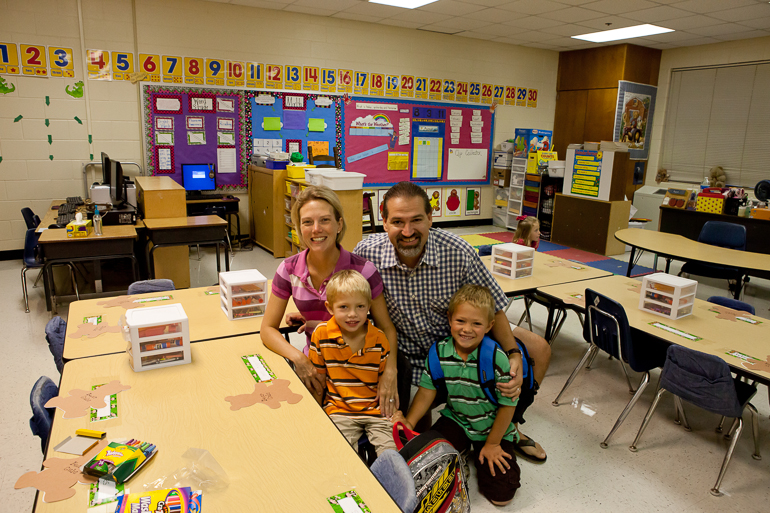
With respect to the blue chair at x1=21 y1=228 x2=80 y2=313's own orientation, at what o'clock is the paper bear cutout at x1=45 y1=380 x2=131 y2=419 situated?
The paper bear cutout is roughly at 3 o'clock from the blue chair.

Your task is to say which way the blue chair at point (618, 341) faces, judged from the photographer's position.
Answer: facing away from the viewer and to the right of the viewer

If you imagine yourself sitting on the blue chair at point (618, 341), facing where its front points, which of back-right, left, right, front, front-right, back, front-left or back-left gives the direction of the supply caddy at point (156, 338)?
back

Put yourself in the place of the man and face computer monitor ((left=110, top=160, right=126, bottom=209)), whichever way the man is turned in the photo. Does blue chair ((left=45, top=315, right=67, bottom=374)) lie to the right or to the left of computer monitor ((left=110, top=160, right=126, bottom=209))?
left

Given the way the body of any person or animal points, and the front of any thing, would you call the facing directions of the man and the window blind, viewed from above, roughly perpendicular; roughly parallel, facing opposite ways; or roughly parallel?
roughly perpendicular

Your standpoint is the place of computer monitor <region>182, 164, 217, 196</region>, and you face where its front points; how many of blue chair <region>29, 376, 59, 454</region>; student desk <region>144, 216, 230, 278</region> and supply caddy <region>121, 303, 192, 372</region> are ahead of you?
3

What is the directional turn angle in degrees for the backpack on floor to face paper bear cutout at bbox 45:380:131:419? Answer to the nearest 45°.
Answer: approximately 135° to its right

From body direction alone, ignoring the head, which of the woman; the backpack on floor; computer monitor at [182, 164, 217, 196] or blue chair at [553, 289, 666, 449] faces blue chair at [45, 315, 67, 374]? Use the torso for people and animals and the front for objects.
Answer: the computer monitor

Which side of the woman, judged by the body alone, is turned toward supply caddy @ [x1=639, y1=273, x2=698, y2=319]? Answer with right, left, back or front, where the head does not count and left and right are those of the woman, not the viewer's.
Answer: left
